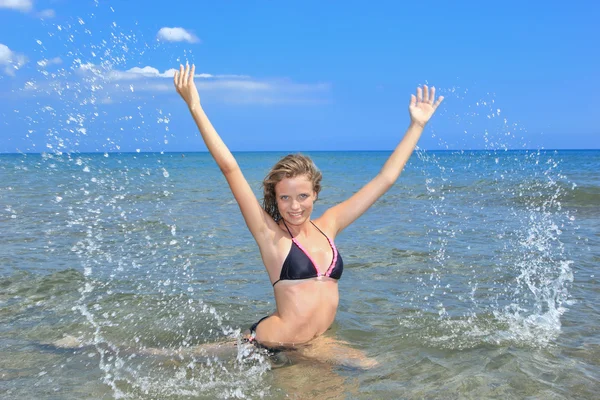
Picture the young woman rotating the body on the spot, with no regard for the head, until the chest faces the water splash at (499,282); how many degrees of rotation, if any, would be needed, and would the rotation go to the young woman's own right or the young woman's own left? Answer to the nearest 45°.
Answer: approximately 90° to the young woman's own left

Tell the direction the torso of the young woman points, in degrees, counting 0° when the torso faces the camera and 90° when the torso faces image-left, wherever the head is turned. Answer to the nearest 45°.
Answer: approximately 315°
